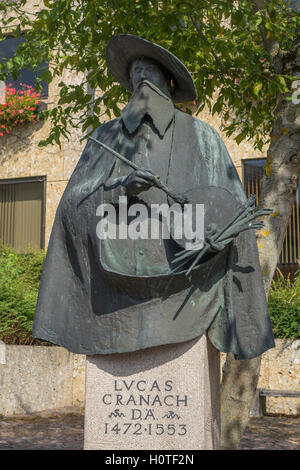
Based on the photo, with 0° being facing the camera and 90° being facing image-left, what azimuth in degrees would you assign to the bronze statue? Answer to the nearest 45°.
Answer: approximately 0°

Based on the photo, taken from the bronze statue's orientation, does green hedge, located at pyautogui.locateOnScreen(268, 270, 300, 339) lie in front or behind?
behind

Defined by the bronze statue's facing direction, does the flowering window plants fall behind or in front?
behind

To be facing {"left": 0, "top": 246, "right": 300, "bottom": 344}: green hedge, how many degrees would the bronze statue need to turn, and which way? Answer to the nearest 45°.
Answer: approximately 180°
